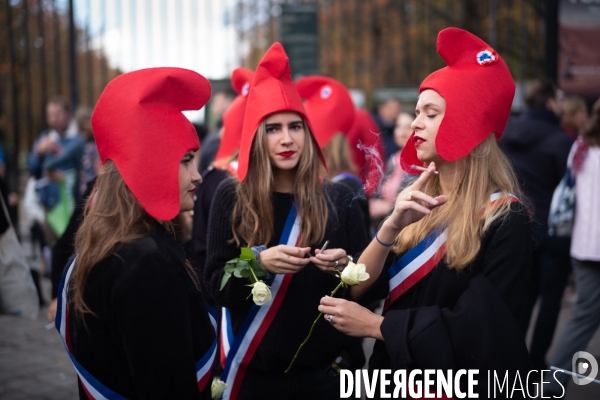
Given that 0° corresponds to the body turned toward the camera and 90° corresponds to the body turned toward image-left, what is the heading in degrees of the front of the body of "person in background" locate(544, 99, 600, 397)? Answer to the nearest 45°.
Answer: approximately 90°

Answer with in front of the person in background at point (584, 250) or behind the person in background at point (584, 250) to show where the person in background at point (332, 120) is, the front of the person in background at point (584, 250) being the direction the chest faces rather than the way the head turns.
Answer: in front

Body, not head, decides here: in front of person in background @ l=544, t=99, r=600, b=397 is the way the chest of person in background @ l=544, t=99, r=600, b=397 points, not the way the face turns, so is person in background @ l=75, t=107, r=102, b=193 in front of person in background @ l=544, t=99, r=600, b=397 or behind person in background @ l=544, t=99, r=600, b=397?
in front

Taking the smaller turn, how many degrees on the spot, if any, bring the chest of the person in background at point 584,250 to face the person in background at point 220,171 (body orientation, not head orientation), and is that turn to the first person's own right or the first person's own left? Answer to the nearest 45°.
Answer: approximately 45° to the first person's own left
